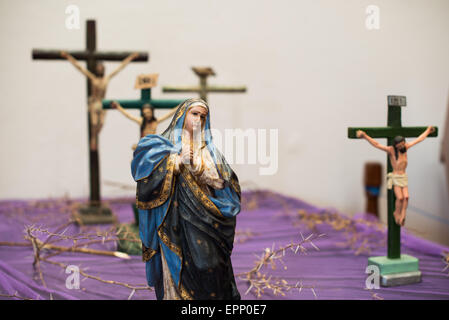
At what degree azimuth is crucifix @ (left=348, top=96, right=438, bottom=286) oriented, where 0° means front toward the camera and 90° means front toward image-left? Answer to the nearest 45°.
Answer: approximately 315°

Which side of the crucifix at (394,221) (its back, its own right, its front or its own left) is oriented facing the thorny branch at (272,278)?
right

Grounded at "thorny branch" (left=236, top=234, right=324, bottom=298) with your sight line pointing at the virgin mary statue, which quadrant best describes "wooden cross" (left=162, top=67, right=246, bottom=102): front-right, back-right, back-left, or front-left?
back-right

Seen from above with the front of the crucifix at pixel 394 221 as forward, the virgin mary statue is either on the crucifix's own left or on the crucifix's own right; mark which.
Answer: on the crucifix's own right

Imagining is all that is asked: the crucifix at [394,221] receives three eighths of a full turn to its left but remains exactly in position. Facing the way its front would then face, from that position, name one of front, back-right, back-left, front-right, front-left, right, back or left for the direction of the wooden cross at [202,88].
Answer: front-left

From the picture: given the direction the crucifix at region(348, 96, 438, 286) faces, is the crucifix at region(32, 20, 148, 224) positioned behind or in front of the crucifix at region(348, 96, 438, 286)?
behind

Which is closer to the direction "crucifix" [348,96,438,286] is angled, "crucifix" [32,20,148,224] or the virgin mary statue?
the virgin mary statue
